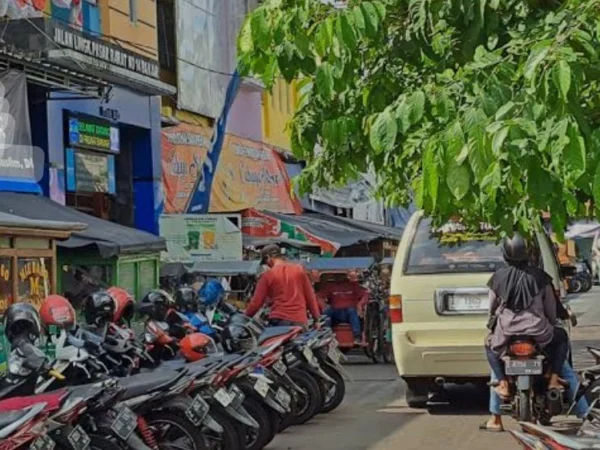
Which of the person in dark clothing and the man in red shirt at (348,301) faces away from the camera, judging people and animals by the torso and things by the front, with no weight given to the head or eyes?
the person in dark clothing

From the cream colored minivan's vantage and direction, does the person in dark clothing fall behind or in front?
behind

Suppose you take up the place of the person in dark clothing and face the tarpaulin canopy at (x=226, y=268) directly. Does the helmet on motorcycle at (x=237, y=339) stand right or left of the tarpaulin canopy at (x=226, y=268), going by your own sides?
left

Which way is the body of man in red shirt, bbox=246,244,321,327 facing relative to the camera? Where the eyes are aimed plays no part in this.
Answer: away from the camera

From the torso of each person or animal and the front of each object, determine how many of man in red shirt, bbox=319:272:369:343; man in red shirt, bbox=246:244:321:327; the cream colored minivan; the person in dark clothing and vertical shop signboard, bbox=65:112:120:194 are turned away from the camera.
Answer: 3

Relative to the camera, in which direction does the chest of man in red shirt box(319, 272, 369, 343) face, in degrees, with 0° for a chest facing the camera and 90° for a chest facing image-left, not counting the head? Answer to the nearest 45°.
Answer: approximately 0°

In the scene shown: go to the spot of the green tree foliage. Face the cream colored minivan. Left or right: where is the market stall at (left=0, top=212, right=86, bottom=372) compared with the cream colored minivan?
left

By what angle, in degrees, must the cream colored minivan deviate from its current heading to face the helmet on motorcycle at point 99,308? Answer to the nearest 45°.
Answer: approximately 135° to its left

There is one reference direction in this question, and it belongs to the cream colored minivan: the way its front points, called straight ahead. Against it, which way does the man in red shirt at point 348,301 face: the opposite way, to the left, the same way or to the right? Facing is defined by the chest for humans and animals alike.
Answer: the opposite way

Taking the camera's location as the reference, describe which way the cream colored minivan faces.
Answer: facing away from the viewer
